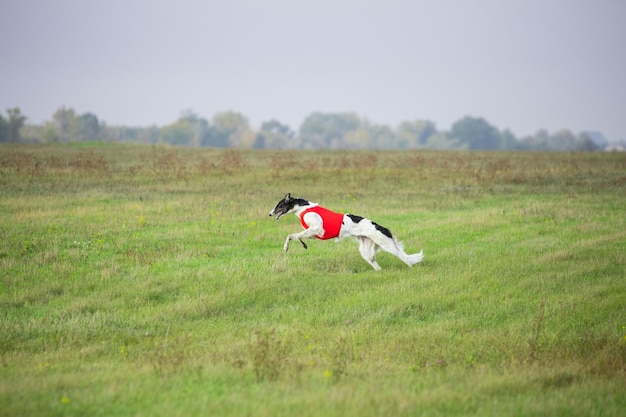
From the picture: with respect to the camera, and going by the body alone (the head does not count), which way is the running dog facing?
to the viewer's left
